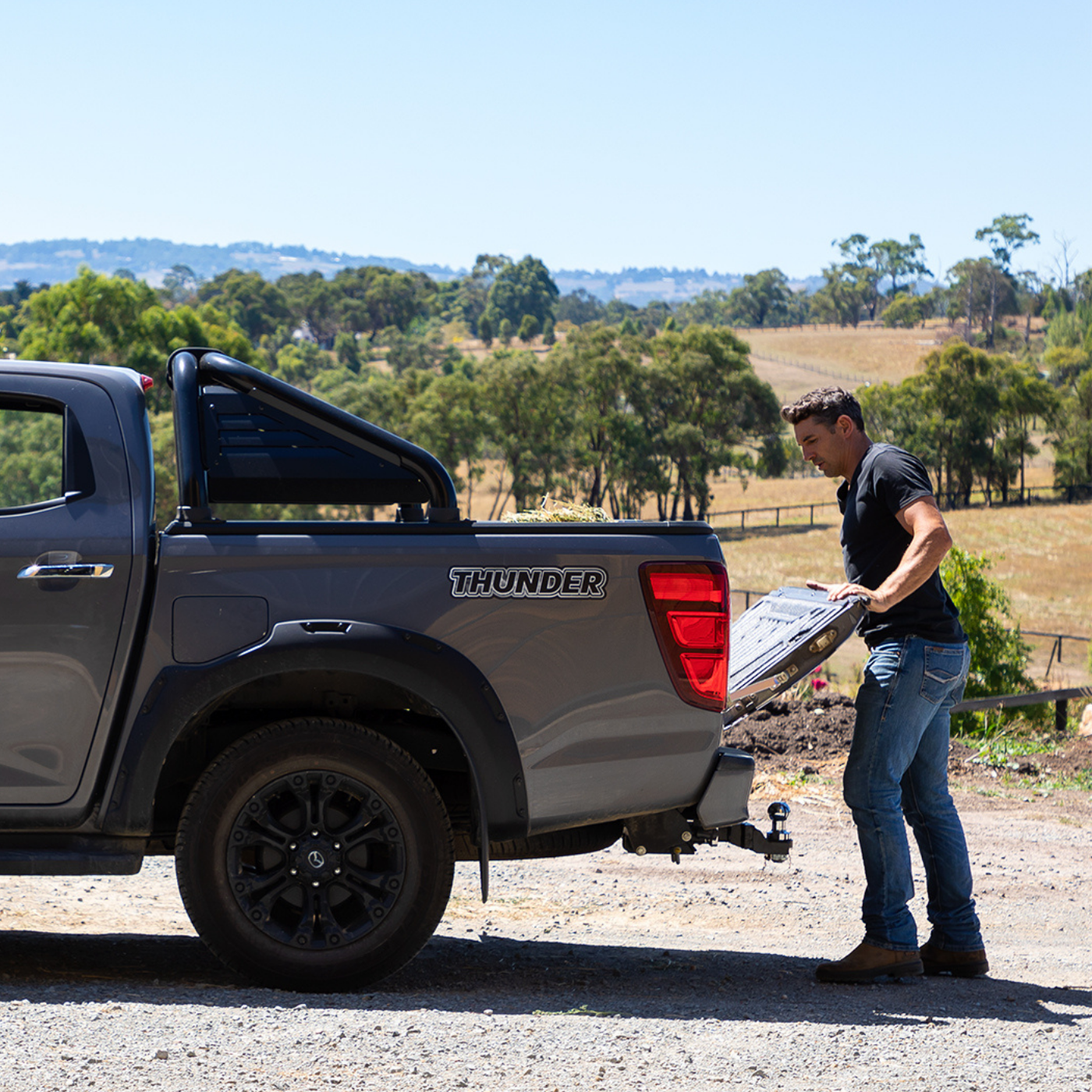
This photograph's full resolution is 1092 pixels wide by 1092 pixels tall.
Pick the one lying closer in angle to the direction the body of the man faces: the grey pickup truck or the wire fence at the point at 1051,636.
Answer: the grey pickup truck

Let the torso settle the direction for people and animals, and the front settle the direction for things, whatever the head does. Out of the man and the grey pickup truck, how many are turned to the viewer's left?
2

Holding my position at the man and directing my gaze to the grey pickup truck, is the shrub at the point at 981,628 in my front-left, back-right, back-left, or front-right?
back-right

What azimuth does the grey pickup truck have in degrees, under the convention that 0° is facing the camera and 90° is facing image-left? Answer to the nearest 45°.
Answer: approximately 90°

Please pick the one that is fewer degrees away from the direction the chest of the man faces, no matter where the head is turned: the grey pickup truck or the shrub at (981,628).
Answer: the grey pickup truck

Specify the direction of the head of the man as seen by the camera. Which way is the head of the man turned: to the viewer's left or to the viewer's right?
to the viewer's left

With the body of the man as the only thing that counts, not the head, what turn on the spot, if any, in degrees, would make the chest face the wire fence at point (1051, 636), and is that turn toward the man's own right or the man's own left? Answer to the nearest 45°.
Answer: approximately 90° to the man's own right

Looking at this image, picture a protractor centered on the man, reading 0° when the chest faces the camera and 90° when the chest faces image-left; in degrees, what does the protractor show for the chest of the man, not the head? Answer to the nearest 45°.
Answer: approximately 90°

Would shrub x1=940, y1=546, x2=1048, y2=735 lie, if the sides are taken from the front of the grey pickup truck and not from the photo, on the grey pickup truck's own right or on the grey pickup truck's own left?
on the grey pickup truck's own right
